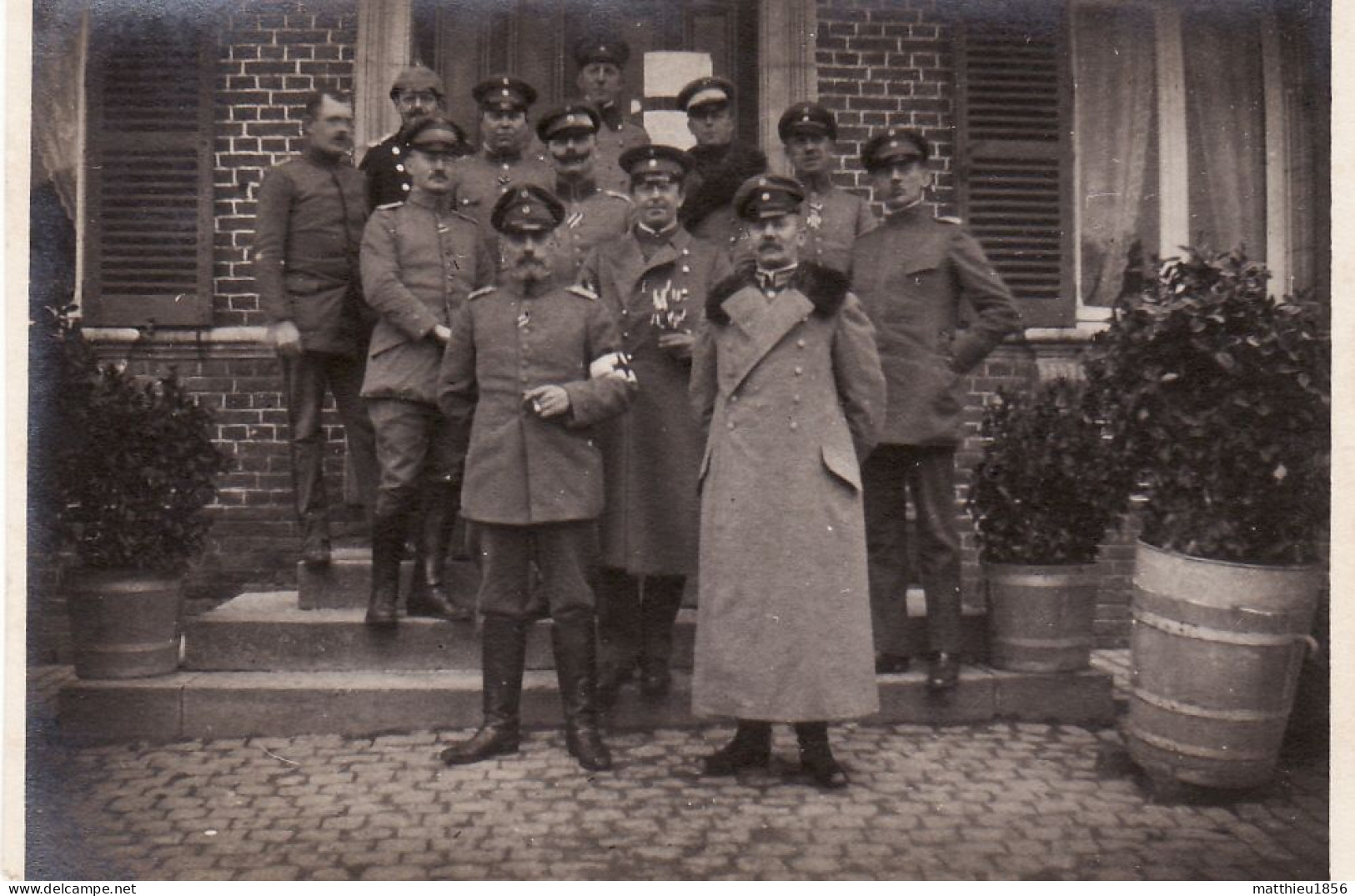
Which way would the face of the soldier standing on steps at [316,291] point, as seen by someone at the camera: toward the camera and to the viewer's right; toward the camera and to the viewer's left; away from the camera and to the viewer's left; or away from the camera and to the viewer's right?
toward the camera and to the viewer's right

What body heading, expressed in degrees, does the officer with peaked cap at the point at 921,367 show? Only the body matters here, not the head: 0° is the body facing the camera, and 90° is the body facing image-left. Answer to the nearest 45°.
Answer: approximately 45°

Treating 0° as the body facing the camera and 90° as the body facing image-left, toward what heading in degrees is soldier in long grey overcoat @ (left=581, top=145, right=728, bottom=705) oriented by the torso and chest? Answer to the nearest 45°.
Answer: approximately 0°
